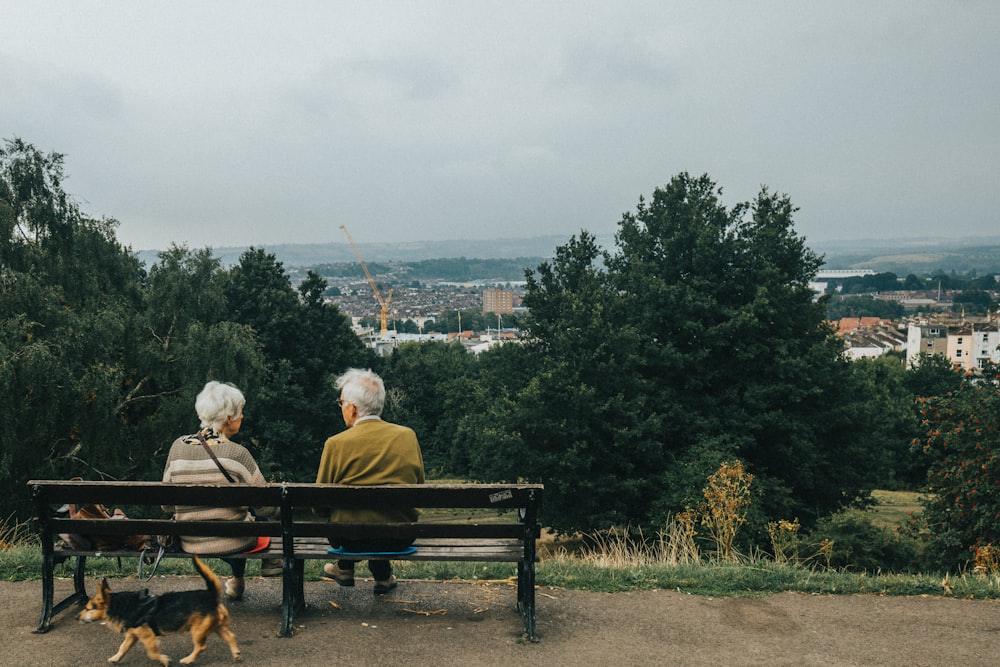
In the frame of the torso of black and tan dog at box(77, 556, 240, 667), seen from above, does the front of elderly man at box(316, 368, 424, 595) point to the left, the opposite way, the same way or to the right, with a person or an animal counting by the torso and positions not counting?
to the right

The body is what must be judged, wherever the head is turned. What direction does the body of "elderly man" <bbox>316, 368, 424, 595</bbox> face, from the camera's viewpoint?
away from the camera

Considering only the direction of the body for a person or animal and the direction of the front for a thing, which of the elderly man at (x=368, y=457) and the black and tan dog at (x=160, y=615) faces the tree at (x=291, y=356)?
the elderly man

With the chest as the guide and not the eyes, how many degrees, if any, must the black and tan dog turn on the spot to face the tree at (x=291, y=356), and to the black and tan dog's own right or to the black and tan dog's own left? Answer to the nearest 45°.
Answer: approximately 90° to the black and tan dog's own right

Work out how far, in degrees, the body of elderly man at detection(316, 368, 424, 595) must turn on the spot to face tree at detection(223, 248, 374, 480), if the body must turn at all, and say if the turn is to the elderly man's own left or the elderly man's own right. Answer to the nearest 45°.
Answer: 0° — they already face it

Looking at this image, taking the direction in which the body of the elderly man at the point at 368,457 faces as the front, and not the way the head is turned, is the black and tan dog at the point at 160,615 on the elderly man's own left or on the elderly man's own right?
on the elderly man's own left

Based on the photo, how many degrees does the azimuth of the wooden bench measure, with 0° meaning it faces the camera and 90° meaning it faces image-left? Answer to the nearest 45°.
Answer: approximately 180°

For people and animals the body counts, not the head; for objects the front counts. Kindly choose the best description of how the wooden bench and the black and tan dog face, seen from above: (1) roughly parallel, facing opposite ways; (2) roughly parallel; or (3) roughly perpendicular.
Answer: roughly perpendicular

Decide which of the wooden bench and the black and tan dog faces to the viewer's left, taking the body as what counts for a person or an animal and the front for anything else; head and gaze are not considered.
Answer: the black and tan dog

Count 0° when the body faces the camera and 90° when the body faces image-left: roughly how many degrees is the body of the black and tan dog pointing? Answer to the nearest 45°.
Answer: approximately 90°

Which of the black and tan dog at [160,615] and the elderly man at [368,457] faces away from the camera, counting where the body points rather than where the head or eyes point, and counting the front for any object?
the elderly man

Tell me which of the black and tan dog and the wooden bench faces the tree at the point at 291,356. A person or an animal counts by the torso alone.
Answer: the wooden bench

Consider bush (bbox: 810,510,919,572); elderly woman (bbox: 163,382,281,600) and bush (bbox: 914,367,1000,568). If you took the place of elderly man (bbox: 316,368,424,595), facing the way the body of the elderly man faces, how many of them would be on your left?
1
